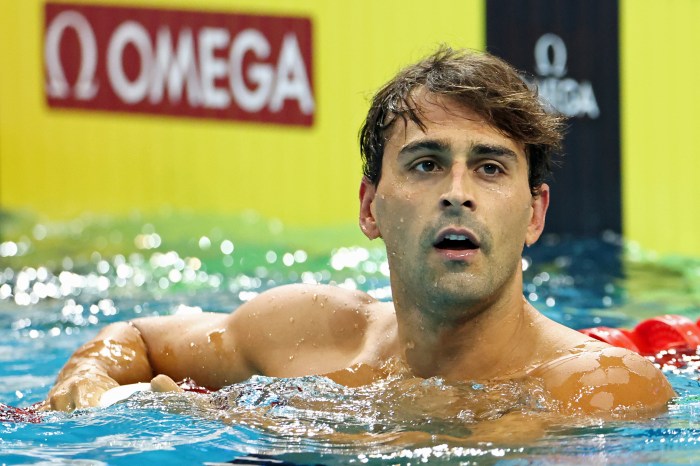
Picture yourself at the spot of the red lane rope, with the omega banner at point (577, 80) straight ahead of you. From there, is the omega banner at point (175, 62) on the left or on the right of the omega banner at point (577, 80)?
left

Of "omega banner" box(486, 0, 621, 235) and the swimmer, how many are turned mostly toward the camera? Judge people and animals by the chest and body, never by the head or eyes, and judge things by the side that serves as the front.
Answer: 2

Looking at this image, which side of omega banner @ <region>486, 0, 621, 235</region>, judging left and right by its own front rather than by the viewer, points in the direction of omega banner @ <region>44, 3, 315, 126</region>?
right

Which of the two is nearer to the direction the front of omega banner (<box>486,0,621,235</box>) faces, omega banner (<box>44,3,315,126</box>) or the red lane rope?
the red lane rope

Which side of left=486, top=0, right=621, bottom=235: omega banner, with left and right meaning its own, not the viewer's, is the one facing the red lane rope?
front

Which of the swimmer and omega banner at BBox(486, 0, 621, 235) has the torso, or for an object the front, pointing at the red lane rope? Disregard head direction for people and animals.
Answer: the omega banner

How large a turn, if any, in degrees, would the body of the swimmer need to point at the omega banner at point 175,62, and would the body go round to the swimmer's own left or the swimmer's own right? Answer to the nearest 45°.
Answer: approximately 180°

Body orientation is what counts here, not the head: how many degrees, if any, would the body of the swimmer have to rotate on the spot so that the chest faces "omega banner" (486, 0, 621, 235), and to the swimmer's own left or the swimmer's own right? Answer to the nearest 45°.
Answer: approximately 180°

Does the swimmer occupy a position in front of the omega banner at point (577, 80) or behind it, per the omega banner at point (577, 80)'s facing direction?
in front

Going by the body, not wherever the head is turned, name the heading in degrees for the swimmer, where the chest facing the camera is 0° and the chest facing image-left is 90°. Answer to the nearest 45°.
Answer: approximately 0°
